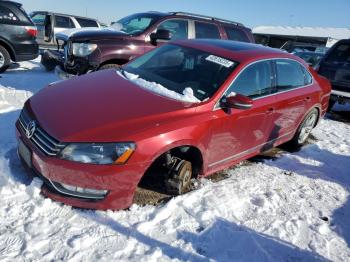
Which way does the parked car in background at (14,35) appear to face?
to the viewer's left

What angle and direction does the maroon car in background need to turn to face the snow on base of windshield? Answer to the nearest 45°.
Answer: approximately 45° to its left

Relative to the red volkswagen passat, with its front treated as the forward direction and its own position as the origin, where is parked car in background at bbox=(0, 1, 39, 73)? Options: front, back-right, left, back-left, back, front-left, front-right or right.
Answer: right

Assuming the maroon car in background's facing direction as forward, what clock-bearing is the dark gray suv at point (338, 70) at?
The dark gray suv is roughly at 7 o'clock from the maroon car in background.

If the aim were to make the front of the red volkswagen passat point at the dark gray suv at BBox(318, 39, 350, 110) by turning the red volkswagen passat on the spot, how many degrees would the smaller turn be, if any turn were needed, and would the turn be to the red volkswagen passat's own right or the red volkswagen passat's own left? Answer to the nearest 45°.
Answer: approximately 180°

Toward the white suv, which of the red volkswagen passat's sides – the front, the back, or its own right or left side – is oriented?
right

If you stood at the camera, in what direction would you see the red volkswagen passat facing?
facing the viewer and to the left of the viewer
